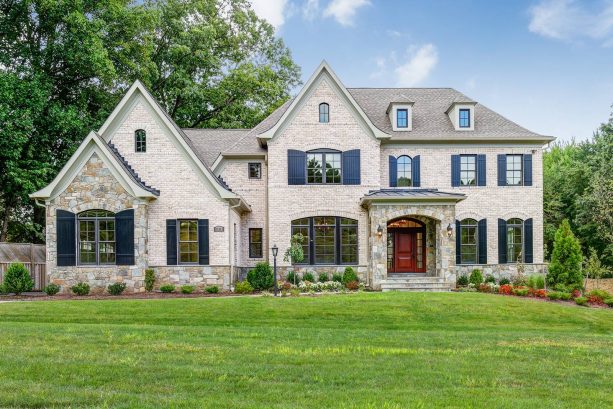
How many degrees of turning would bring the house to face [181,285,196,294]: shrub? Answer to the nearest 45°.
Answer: approximately 45° to its right

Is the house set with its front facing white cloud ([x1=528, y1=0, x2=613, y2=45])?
no

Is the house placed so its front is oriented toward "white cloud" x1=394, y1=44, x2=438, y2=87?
no

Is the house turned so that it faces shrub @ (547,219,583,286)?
no

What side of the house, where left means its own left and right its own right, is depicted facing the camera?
front

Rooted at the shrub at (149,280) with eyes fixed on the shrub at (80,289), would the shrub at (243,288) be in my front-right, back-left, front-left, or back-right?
back-left

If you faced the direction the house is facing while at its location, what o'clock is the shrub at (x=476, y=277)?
The shrub is roughly at 9 o'clock from the house.

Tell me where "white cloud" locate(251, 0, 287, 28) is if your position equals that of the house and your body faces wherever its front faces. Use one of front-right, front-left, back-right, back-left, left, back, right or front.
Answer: back
